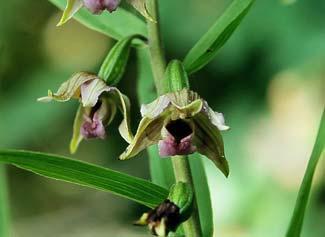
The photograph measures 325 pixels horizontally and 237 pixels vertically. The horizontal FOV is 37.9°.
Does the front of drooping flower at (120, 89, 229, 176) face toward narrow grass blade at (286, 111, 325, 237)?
no

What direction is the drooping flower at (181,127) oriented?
toward the camera
